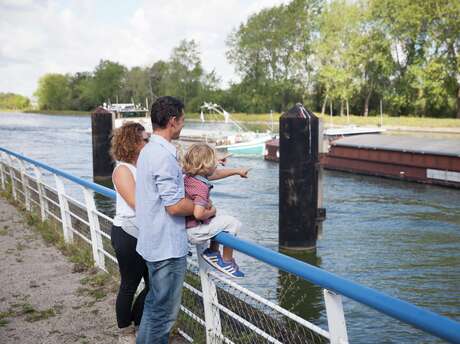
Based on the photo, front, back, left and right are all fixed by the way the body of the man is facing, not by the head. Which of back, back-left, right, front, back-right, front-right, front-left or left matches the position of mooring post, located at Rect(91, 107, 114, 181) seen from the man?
front-left

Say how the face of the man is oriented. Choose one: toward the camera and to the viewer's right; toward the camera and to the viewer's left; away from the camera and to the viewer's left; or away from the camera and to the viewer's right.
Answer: away from the camera and to the viewer's right

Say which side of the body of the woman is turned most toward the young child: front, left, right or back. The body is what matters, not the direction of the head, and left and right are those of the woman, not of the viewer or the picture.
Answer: right

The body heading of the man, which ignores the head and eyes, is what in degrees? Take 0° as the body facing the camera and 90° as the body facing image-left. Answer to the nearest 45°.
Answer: approximately 225°

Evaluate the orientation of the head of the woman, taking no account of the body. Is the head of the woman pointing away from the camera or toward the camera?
away from the camera

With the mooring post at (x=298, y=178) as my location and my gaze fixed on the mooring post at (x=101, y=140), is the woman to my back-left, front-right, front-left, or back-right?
back-left

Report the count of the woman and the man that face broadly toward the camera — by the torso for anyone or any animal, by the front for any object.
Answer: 0

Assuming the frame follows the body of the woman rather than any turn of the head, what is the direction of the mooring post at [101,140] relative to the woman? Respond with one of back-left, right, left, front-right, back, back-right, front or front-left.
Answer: front-left

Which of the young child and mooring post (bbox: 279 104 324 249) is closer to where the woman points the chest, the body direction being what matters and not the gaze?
the mooring post

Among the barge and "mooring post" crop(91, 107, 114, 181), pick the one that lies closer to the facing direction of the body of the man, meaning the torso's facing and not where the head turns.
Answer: the barge

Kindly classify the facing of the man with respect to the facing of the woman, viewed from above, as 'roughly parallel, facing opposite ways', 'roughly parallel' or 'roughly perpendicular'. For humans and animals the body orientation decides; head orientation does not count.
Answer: roughly parallel

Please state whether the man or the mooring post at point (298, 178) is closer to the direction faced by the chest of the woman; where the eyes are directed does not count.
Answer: the mooring post

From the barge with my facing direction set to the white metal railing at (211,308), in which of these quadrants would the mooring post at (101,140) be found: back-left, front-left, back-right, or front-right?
front-right

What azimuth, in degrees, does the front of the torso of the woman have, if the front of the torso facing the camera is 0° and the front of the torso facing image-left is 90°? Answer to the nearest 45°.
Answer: approximately 225°

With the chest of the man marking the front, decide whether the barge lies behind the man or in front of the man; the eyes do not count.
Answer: in front

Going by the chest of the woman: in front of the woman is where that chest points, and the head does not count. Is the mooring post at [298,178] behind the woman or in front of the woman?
in front

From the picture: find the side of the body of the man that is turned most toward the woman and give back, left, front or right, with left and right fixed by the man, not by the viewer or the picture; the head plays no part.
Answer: left
